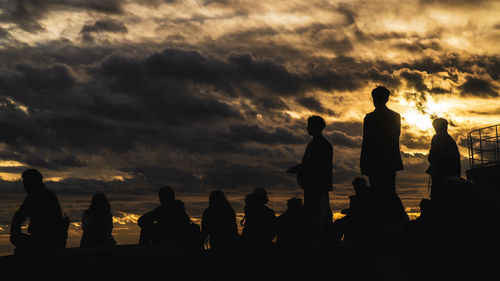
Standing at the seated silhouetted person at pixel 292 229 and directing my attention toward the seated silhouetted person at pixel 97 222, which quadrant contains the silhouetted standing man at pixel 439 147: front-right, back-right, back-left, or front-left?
back-right

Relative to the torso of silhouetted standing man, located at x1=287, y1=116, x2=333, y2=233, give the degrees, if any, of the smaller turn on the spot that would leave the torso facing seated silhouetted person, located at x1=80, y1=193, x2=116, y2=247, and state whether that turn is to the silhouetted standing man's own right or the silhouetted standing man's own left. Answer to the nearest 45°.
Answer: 0° — they already face them

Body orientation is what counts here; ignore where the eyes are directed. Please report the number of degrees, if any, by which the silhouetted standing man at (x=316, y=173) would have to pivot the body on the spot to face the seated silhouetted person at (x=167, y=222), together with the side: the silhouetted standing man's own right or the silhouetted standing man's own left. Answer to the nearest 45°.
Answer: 0° — they already face them

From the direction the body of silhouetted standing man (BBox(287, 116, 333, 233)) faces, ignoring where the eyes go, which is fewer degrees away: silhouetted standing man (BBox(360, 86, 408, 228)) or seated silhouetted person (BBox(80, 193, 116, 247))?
the seated silhouetted person

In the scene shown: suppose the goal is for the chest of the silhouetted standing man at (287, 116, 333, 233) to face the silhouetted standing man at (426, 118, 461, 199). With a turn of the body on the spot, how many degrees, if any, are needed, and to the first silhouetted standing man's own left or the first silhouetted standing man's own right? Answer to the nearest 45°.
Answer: approximately 135° to the first silhouetted standing man's own right

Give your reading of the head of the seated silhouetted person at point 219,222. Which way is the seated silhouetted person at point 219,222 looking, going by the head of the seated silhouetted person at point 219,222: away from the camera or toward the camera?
away from the camera

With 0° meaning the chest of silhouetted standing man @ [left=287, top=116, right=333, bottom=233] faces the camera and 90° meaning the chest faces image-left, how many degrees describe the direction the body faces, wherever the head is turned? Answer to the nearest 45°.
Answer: approximately 90°

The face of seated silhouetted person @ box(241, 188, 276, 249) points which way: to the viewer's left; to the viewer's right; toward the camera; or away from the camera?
away from the camera

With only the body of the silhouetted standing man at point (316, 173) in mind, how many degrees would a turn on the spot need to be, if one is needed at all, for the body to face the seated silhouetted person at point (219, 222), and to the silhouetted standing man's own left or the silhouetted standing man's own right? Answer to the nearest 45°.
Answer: approximately 45° to the silhouetted standing man's own right
